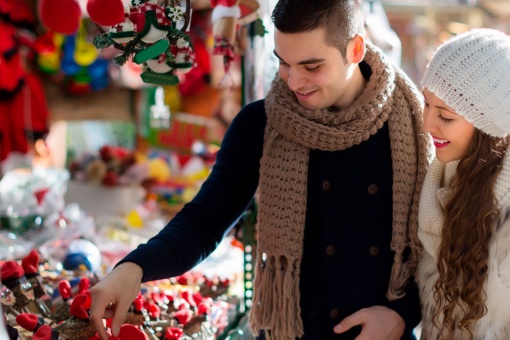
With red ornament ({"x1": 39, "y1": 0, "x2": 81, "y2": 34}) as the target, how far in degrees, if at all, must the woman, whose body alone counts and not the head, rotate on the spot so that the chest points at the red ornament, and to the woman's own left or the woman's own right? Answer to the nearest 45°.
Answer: approximately 45° to the woman's own right

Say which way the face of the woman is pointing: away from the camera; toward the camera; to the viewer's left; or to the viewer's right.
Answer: to the viewer's left

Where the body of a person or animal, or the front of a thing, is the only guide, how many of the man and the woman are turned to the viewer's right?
0

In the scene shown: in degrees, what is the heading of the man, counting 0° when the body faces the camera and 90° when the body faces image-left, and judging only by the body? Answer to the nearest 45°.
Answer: approximately 0°

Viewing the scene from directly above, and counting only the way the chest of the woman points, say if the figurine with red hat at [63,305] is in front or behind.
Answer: in front

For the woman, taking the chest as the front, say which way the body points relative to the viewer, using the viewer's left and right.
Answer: facing the viewer and to the left of the viewer

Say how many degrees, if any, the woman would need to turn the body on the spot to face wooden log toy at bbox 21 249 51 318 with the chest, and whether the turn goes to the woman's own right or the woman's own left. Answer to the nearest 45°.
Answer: approximately 45° to the woman's own right

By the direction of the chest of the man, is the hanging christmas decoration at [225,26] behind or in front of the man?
behind

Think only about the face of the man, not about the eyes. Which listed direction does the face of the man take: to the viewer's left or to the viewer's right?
to the viewer's left

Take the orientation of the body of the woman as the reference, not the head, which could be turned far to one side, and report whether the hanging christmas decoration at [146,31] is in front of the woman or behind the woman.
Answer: in front
